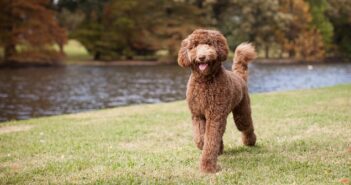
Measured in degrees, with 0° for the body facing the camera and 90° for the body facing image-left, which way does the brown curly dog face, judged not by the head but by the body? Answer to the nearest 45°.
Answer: approximately 45°

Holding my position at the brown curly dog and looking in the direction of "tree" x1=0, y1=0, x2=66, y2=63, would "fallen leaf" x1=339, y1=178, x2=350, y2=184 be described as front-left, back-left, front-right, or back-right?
back-right

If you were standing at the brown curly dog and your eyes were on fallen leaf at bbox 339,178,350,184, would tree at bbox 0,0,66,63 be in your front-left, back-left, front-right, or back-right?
back-left

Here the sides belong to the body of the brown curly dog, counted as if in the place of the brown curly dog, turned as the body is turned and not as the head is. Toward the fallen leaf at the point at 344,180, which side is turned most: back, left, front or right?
left
